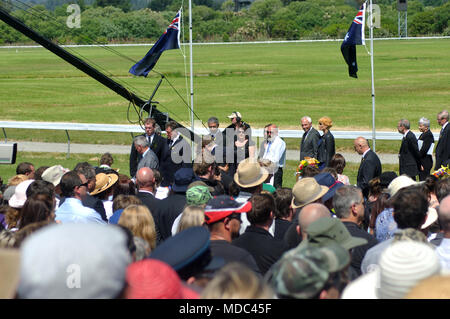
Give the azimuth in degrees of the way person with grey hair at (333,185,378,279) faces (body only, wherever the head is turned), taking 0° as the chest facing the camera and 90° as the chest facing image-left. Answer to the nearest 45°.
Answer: approximately 225°

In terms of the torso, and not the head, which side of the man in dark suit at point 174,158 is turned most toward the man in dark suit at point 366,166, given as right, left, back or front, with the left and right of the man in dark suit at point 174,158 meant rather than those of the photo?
left

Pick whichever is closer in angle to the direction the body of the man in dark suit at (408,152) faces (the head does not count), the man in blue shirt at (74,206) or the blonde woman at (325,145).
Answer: the blonde woman

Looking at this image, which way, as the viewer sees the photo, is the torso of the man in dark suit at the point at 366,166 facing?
to the viewer's left

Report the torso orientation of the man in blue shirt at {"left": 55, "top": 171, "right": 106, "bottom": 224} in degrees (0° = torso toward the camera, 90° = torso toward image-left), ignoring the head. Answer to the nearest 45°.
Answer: approximately 225°

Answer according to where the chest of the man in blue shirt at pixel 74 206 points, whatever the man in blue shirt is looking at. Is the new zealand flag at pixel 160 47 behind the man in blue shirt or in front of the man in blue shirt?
in front

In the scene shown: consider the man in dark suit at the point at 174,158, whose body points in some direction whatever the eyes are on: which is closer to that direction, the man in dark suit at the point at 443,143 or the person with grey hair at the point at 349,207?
the person with grey hair

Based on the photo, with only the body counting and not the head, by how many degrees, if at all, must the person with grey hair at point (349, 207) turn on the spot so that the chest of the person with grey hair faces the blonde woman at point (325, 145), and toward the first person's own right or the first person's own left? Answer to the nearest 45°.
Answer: approximately 45° to the first person's own left

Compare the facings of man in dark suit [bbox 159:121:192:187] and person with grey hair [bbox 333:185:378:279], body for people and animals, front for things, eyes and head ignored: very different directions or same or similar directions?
very different directions

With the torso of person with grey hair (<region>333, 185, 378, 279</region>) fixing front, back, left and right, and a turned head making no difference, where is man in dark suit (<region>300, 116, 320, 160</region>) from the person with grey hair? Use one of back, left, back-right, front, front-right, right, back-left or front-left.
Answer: front-left

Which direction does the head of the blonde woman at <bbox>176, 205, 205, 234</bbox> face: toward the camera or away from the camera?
away from the camera

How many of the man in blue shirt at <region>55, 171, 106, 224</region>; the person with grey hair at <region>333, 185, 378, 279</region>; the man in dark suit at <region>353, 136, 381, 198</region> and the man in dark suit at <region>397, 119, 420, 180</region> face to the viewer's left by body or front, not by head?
2

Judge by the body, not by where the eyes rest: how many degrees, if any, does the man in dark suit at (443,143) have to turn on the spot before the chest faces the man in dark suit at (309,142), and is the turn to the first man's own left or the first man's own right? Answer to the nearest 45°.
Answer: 0° — they already face them

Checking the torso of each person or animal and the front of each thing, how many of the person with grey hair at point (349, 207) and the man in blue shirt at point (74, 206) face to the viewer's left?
0
